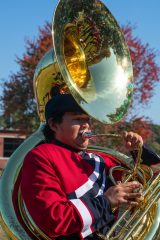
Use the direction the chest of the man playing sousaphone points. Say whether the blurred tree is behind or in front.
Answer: behind

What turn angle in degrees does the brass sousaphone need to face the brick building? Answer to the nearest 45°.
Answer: approximately 135° to its left

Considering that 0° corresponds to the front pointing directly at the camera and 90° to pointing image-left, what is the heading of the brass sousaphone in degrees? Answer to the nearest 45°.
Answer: approximately 315°

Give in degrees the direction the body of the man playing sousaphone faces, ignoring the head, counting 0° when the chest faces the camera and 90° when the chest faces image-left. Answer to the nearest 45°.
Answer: approximately 315°
